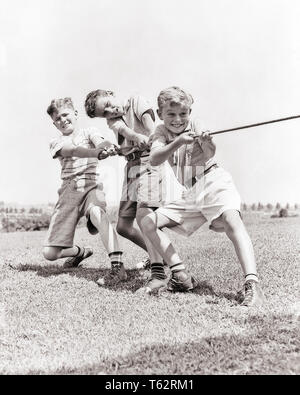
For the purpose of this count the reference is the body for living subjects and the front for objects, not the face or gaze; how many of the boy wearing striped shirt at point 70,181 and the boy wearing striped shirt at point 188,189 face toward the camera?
2

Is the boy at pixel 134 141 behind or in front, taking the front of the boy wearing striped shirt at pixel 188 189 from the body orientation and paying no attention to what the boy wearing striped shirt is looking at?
behind

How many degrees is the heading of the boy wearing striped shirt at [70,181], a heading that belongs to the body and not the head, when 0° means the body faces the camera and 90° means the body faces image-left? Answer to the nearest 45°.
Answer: approximately 0°

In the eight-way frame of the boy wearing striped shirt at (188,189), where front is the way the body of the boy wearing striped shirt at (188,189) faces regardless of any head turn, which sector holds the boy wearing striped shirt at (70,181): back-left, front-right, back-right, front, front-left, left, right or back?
back-right
